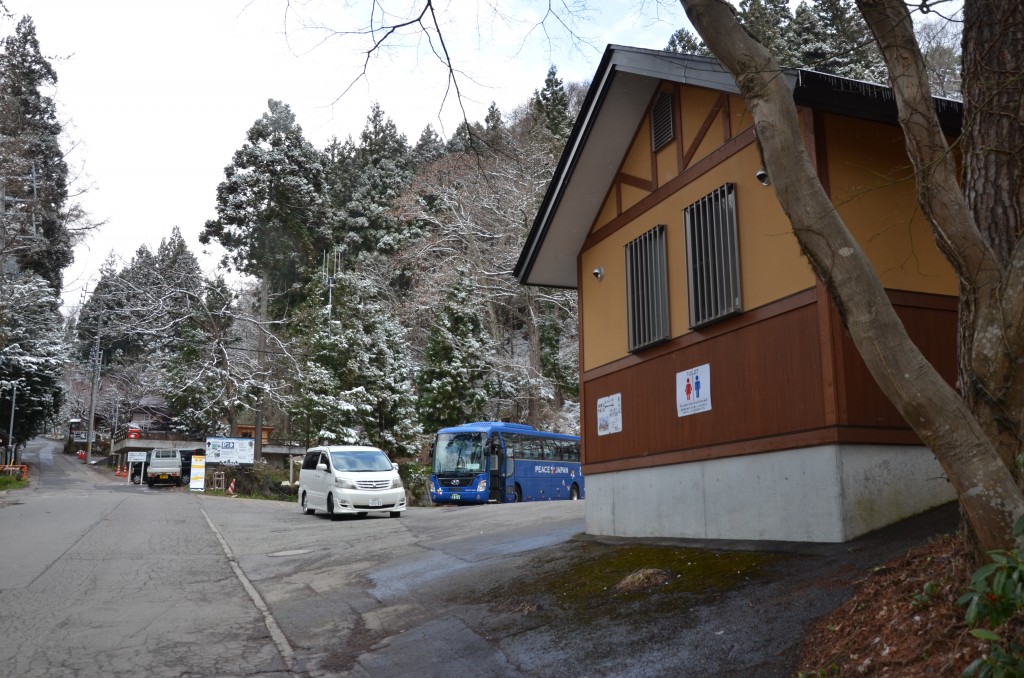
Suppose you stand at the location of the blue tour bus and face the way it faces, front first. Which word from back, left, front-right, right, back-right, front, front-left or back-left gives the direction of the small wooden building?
front-left

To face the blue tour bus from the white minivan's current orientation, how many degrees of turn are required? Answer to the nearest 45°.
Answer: approximately 90° to its left

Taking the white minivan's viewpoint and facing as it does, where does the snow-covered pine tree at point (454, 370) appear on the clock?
The snow-covered pine tree is roughly at 8 o'clock from the white minivan.

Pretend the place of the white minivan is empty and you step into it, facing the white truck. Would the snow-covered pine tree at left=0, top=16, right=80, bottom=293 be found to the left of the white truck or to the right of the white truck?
left

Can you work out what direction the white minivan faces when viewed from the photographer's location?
facing the viewer and to the right of the viewer

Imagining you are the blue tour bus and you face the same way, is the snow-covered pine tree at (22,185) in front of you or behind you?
in front

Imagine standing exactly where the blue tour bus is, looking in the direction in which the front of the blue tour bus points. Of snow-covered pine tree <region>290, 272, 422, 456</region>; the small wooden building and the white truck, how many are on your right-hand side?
2

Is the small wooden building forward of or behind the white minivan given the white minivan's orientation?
forward

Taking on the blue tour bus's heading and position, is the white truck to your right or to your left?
on your right

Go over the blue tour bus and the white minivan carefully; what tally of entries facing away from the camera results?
0

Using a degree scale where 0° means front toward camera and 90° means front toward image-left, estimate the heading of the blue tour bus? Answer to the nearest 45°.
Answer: approximately 45°

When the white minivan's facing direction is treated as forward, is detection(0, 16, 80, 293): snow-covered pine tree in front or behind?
behind
